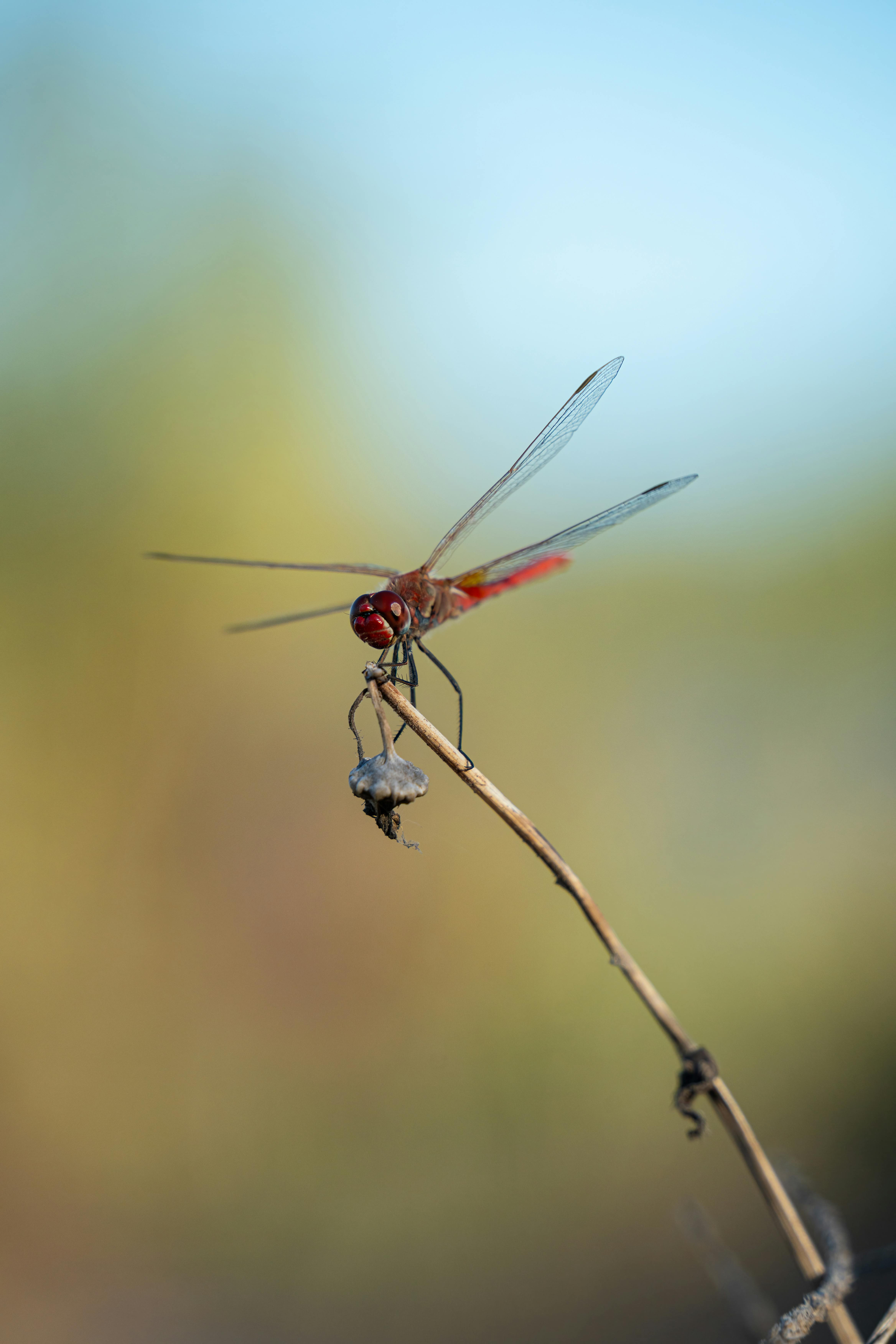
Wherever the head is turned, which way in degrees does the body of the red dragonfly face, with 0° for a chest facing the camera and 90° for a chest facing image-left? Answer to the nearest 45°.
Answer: approximately 45°
